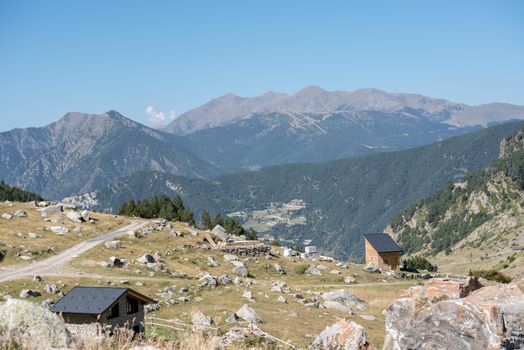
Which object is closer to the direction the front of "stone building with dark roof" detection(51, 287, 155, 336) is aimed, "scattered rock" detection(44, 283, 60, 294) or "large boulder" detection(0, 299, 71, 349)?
the large boulder

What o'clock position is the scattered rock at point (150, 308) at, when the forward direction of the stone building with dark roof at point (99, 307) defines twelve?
The scattered rock is roughly at 8 o'clock from the stone building with dark roof.

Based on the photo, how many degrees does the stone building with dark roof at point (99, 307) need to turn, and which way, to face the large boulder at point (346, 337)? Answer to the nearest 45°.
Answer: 0° — it already faces it

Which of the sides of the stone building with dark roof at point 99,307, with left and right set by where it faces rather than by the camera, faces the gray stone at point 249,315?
left

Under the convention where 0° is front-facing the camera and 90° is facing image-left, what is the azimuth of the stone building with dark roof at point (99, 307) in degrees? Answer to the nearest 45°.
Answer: approximately 315°

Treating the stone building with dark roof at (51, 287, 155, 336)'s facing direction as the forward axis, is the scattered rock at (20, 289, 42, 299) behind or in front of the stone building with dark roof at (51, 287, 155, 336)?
behind
